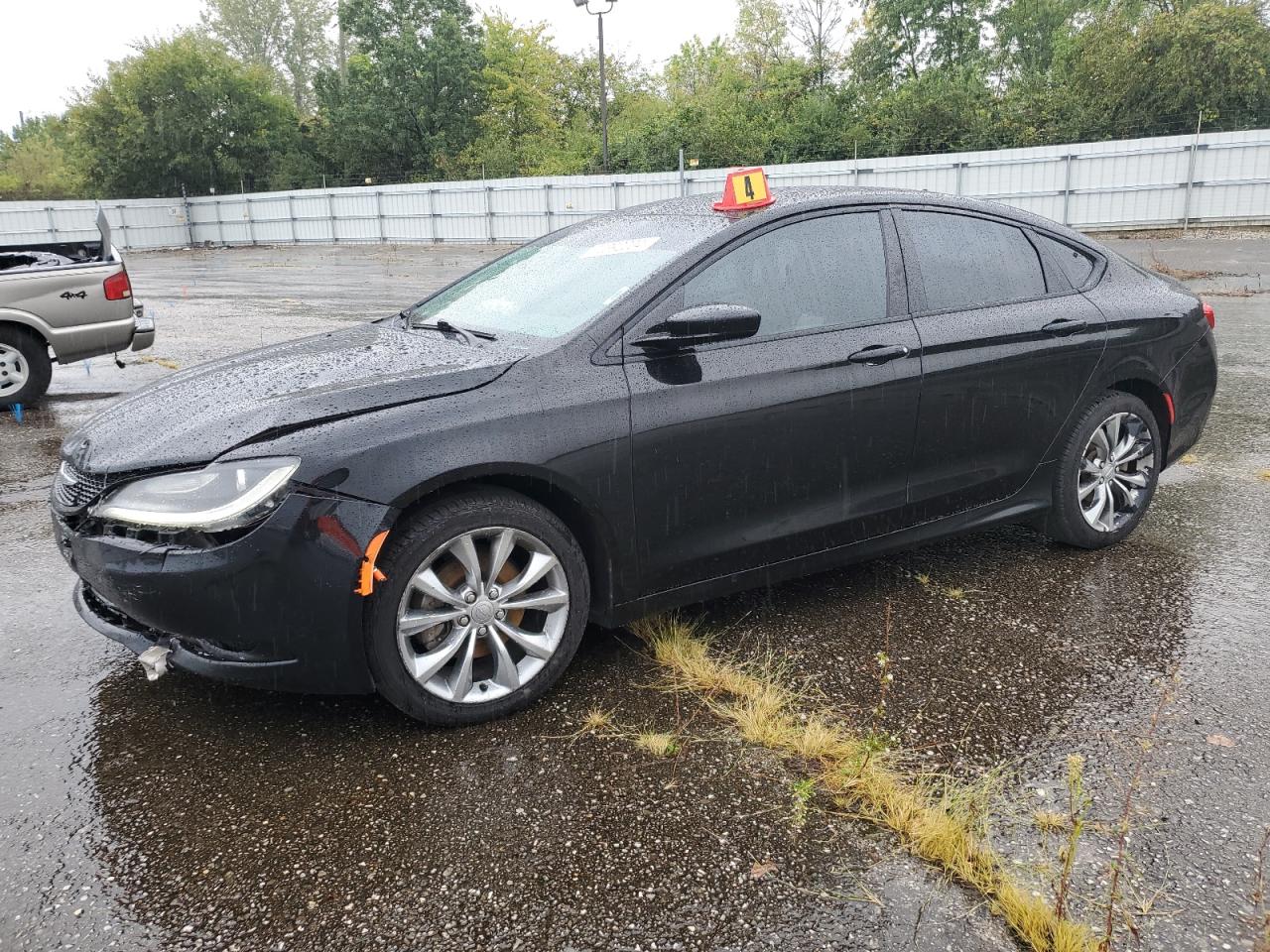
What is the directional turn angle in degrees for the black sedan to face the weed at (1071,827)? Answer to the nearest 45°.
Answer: approximately 90° to its left

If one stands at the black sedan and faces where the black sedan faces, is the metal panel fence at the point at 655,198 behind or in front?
behind

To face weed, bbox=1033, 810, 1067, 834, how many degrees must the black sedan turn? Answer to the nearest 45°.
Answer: approximately 90° to its left

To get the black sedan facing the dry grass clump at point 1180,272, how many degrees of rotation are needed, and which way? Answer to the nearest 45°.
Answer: approximately 180°

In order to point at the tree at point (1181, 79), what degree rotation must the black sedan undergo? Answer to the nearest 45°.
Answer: approximately 180°

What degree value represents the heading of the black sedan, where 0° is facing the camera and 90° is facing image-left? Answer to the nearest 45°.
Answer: approximately 45°

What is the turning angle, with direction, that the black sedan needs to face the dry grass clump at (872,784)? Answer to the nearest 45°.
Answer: approximately 90° to its left

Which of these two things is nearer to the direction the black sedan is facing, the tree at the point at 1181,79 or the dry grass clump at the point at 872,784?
the dry grass clump
